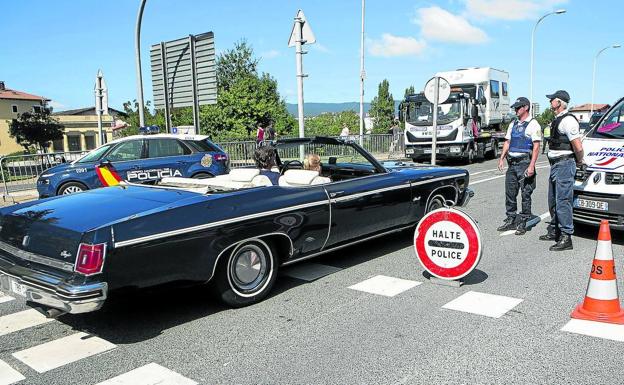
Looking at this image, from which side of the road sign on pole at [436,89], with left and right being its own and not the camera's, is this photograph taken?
back

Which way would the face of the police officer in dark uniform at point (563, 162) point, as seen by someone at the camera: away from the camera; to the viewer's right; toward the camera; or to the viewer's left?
to the viewer's left

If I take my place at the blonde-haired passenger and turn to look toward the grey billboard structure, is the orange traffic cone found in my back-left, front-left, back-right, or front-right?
back-right

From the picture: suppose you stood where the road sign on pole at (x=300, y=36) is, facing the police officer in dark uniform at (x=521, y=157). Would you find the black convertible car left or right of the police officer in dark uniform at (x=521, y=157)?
right

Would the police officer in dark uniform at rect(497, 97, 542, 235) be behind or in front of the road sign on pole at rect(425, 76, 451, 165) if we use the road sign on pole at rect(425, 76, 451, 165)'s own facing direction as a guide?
behind

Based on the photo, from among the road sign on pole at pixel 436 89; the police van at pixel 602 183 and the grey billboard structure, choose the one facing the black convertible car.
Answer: the police van

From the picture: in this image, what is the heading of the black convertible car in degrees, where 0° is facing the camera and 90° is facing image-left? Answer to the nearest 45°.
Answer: approximately 225°

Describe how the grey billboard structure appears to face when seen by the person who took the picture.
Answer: facing away from the viewer and to the right of the viewer

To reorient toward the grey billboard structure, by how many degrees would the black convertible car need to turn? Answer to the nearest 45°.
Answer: approximately 45° to its left

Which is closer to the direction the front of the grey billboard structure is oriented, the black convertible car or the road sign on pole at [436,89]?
the road sign on pole

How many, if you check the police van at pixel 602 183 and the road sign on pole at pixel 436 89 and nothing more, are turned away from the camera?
1

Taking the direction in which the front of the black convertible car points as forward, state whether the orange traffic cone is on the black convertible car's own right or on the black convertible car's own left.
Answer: on the black convertible car's own right

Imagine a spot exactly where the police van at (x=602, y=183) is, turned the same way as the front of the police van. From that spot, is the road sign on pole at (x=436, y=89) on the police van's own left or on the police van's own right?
on the police van's own right

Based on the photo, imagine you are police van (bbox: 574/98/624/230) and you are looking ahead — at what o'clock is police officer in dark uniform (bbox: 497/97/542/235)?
The police officer in dark uniform is roughly at 2 o'clock from the police van.

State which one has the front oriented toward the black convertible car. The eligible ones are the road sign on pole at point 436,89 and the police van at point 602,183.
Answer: the police van

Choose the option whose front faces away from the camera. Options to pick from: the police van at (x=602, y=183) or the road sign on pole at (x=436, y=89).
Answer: the road sign on pole
